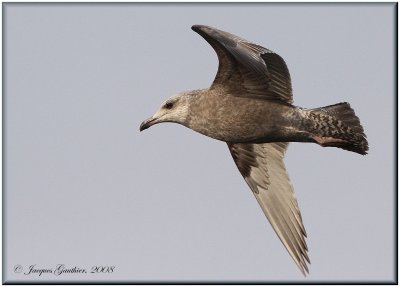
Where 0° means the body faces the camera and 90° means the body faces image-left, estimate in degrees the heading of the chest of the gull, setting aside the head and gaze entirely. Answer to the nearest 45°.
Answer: approximately 90°
